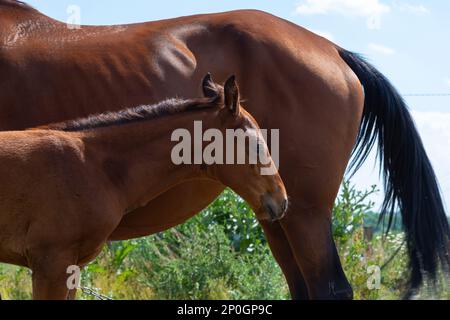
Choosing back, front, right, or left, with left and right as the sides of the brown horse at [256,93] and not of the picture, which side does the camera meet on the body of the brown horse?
left

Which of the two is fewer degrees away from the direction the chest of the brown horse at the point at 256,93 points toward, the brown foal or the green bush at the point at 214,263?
the brown foal

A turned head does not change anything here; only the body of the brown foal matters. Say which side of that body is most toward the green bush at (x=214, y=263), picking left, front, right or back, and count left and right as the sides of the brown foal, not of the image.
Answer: left

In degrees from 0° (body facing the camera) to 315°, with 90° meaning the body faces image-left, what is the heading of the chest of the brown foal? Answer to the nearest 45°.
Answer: approximately 270°

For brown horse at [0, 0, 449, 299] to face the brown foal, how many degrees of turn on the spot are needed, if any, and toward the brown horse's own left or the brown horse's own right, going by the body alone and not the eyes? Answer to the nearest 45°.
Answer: approximately 45° to the brown horse's own left

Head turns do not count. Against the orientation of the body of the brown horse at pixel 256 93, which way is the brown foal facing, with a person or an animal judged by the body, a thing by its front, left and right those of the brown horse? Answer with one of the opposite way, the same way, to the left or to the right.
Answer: the opposite way

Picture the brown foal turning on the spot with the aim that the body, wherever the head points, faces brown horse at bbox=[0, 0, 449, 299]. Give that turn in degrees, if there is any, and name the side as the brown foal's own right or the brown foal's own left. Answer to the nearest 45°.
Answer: approximately 45° to the brown foal's own left

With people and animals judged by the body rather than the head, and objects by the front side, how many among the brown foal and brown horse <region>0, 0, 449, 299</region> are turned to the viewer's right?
1
